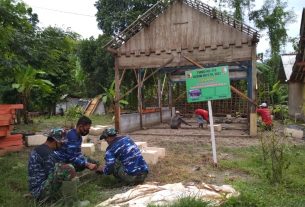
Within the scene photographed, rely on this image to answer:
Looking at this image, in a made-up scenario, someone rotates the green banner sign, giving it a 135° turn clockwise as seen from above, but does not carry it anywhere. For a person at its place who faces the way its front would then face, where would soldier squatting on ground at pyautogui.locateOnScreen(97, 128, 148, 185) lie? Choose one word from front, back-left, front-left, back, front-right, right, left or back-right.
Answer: left

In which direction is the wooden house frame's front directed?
toward the camera

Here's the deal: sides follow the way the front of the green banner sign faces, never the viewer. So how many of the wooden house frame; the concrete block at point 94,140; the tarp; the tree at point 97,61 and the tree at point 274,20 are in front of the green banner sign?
1

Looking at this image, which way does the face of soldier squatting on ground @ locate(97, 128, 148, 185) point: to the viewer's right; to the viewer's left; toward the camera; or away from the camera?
to the viewer's left

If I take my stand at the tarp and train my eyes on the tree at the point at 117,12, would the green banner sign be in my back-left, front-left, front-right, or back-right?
front-right

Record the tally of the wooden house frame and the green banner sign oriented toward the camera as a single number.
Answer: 2

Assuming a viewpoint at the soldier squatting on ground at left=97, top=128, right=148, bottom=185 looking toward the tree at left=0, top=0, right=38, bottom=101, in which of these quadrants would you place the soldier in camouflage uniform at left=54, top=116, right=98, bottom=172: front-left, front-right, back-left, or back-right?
front-left

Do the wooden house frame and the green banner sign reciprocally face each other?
no

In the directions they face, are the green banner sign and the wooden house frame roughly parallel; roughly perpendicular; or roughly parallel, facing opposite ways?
roughly parallel

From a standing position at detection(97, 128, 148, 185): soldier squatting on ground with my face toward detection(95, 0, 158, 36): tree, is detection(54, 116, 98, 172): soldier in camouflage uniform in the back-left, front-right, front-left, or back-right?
front-left

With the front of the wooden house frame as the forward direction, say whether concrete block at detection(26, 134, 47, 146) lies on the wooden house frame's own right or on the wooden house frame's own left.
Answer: on the wooden house frame's own right

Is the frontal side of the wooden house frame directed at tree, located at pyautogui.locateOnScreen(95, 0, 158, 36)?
no

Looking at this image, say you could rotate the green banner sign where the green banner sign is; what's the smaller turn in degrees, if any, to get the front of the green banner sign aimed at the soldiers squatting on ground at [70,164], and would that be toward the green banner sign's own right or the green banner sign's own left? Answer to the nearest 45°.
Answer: approximately 45° to the green banner sign's own right

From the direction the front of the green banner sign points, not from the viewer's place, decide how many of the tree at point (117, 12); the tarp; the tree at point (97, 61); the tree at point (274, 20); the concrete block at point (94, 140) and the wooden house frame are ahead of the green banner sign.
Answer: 1

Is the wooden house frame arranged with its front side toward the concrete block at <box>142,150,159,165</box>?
yes

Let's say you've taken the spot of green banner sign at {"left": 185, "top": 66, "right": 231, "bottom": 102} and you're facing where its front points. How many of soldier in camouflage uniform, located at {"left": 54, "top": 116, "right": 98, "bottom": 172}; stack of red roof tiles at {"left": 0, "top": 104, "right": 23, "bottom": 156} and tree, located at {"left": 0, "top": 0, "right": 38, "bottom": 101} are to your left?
0

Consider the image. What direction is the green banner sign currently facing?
toward the camera

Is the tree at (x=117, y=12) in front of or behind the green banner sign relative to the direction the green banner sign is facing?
behind

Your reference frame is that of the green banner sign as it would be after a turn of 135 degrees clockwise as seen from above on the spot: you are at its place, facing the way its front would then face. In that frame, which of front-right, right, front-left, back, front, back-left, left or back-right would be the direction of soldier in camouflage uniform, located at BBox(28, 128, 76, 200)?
left

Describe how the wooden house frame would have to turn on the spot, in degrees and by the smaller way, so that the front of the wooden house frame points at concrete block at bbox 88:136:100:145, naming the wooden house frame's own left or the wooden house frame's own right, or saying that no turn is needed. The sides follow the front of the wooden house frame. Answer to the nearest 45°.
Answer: approximately 45° to the wooden house frame's own right
